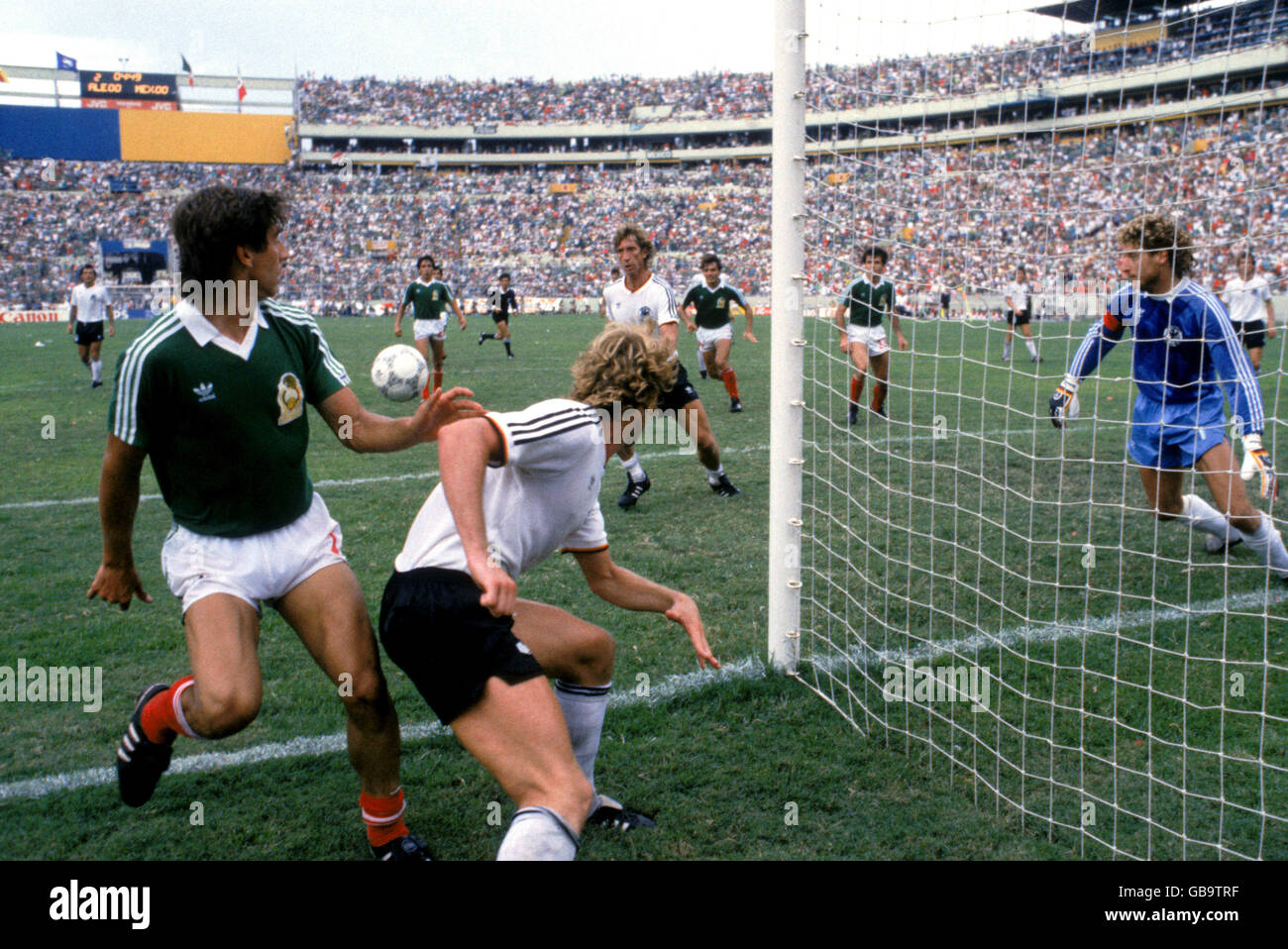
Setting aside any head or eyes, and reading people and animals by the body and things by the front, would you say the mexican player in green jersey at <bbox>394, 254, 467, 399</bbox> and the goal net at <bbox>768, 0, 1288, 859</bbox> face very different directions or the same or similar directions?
very different directions

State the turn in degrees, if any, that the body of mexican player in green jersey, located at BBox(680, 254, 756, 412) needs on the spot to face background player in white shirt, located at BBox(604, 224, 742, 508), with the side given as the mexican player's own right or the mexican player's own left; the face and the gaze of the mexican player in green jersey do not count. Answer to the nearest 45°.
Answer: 0° — they already face them

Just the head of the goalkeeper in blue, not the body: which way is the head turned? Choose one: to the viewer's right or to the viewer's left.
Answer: to the viewer's left

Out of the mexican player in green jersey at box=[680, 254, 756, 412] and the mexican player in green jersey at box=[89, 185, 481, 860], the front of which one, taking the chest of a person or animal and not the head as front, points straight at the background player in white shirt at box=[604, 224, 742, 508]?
the mexican player in green jersey at box=[680, 254, 756, 412]

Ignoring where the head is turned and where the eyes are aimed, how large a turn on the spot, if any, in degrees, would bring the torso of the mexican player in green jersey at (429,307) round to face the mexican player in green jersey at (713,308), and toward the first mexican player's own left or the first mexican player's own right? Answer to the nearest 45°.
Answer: approximately 45° to the first mexican player's own left

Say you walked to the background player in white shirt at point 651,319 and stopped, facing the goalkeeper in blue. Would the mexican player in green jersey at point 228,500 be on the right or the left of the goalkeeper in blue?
right

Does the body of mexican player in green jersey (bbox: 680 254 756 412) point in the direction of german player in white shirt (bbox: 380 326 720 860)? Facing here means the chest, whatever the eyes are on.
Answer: yes
